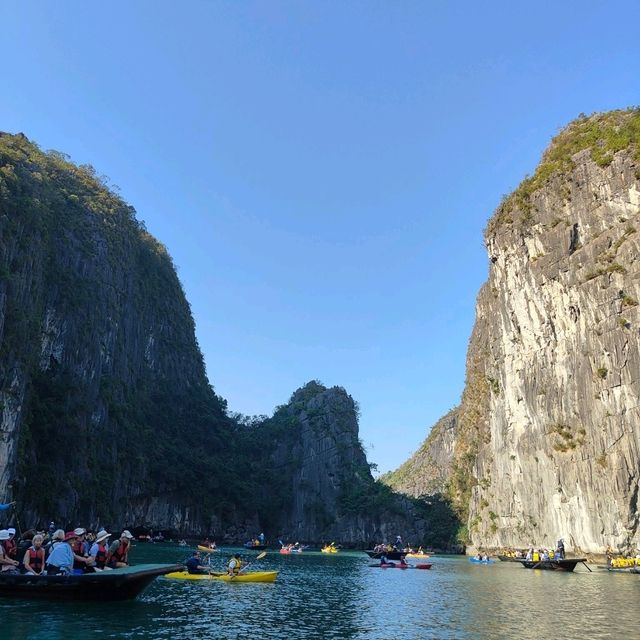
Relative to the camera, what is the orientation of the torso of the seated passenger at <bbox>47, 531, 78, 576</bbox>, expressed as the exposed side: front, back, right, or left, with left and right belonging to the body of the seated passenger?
right

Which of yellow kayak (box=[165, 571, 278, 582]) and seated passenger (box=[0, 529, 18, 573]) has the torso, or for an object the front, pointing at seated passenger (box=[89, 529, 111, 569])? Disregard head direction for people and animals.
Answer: seated passenger (box=[0, 529, 18, 573])

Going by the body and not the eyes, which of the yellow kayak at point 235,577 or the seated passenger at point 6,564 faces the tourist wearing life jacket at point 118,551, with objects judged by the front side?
the seated passenger

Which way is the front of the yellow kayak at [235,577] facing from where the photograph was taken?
facing to the right of the viewer

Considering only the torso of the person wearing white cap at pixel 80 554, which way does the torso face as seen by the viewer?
to the viewer's right

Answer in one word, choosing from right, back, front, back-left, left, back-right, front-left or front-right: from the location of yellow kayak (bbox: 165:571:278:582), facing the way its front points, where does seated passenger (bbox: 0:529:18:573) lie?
back-right

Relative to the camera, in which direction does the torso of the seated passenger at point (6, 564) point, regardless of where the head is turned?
to the viewer's right

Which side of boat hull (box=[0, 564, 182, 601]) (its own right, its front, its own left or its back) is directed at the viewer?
right

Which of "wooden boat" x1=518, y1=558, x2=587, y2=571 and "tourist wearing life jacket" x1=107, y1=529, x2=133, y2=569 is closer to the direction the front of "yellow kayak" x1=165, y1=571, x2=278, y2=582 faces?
the wooden boat

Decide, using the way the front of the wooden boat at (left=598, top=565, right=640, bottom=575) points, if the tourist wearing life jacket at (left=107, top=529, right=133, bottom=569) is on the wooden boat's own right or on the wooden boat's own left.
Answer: on the wooden boat's own left

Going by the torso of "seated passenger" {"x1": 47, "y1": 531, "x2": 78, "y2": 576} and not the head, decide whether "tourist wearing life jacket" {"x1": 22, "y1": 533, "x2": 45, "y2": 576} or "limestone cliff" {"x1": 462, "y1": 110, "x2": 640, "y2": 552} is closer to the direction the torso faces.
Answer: the limestone cliff
